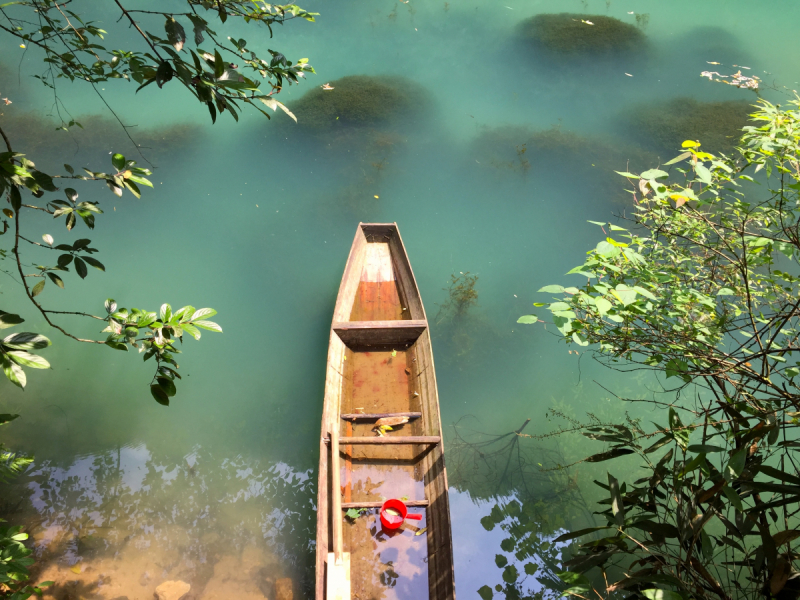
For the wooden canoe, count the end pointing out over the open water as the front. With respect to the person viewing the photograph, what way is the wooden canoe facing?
facing away from the viewer

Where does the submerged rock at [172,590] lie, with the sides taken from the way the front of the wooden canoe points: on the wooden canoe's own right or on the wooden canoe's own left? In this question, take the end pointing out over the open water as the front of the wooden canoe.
on the wooden canoe's own left
